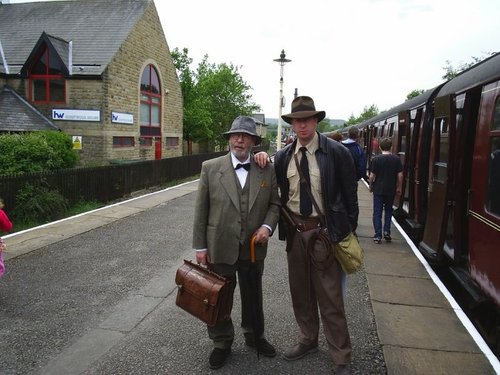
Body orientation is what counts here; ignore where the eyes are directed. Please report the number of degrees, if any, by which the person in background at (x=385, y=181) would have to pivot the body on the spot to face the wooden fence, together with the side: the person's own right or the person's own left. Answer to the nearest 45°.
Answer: approximately 90° to the person's own left

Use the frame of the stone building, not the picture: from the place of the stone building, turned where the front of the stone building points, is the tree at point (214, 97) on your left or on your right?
on your left

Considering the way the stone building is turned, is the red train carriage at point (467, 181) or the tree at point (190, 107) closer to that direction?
the red train carriage

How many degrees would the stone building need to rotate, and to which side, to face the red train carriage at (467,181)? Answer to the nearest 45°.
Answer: approximately 45° to its right

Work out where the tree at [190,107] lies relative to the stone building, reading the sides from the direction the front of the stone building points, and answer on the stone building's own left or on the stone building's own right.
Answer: on the stone building's own left

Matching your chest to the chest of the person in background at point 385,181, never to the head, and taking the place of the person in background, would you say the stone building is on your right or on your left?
on your left

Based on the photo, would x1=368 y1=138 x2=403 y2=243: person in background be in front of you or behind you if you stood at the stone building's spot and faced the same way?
in front

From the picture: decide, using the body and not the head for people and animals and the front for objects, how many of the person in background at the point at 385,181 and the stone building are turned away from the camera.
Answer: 1

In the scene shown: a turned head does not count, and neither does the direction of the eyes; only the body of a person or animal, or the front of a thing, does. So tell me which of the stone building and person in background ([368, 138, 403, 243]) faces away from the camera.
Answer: the person in background

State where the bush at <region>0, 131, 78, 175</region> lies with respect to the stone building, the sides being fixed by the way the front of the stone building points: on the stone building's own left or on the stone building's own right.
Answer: on the stone building's own right

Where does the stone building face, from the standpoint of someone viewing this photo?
facing the viewer and to the right of the viewer

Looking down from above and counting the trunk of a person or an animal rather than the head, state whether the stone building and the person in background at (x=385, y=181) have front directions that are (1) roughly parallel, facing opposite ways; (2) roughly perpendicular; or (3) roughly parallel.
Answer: roughly perpendicular

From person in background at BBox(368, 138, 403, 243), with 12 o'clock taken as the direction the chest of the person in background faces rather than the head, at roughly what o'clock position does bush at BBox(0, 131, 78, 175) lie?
The bush is roughly at 9 o'clock from the person in background.

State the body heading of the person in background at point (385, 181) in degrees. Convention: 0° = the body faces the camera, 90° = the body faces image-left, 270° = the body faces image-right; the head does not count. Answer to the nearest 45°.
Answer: approximately 180°

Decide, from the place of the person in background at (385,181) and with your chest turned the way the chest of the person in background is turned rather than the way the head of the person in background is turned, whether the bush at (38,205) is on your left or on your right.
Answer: on your left
